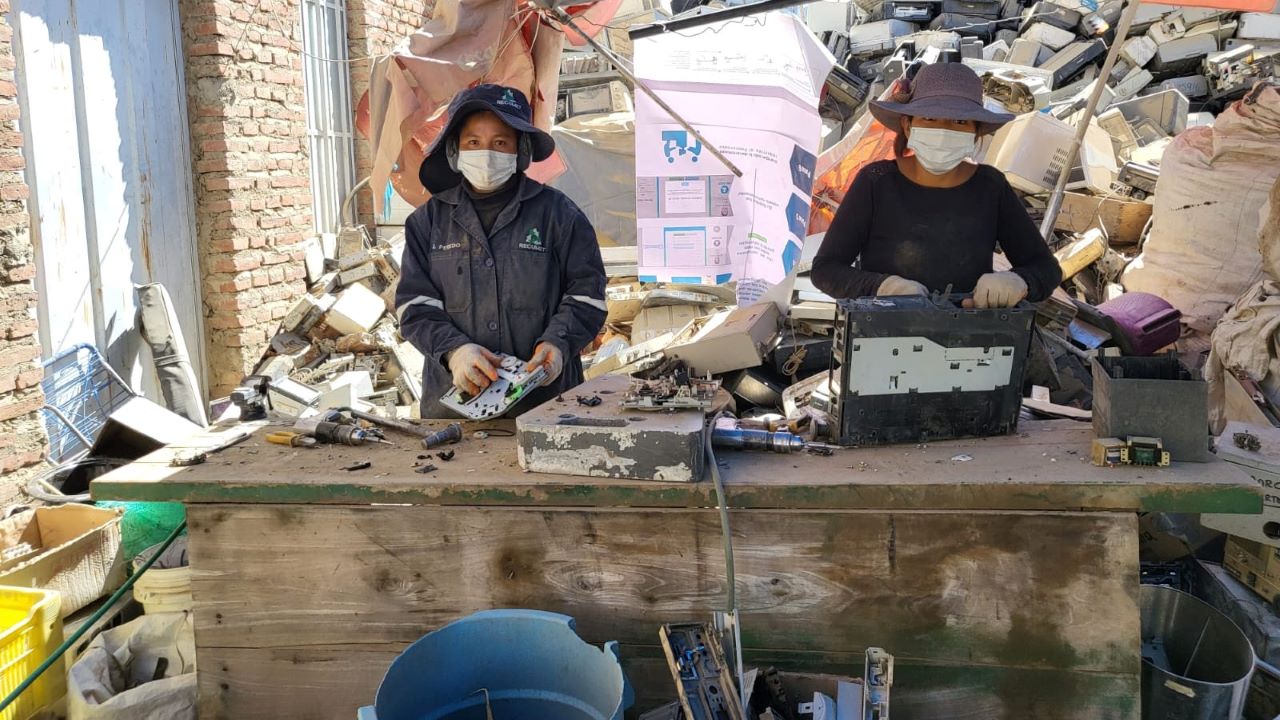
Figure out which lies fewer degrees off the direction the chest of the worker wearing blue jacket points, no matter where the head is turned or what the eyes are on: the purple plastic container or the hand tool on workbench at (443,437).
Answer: the hand tool on workbench

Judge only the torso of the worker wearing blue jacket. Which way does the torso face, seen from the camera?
toward the camera

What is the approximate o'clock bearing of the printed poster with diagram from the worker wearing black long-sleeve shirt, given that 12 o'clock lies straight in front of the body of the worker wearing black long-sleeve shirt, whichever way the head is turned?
The printed poster with diagram is roughly at 5 o'clock from the worker wearing black long-sleeve shirt.

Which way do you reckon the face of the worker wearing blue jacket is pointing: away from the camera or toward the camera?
toward the camera

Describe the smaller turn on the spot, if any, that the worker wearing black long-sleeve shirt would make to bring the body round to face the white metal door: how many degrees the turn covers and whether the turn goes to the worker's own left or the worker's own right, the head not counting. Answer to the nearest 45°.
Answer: approximately 90° to the worker's own right

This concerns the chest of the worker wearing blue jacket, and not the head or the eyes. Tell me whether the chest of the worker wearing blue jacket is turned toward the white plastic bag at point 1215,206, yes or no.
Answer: no

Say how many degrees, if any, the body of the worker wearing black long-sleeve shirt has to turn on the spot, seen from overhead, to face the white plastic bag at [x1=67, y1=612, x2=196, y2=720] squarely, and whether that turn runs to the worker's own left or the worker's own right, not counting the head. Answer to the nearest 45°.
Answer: approximately 45° to the worker's own right

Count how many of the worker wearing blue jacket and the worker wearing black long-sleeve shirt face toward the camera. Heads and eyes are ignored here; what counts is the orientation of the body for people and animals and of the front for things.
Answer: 2

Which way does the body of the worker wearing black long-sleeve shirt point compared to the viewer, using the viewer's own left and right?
facing the viewer

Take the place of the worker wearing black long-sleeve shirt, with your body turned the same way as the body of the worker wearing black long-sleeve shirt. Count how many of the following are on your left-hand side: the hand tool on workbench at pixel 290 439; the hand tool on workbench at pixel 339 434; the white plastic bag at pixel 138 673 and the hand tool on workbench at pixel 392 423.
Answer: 0

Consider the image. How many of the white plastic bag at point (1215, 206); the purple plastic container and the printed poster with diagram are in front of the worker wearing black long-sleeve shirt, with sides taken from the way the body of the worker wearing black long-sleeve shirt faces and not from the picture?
0

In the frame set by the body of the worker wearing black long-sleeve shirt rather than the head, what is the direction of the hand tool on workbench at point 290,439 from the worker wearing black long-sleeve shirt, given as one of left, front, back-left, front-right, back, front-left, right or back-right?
front-right

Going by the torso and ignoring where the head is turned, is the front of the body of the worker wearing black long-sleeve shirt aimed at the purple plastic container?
no

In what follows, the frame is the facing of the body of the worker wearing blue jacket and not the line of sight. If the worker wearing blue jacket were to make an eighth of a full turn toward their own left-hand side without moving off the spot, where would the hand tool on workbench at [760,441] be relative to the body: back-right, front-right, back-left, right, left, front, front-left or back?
front

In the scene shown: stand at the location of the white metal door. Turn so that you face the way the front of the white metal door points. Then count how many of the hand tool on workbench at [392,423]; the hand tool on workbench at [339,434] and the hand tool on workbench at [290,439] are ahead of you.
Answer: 3

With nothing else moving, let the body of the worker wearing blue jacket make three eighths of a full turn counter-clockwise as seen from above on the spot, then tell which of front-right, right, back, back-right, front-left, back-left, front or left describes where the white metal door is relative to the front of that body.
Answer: left
